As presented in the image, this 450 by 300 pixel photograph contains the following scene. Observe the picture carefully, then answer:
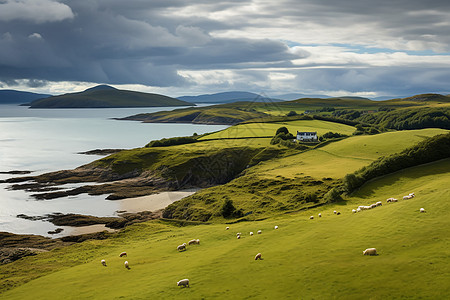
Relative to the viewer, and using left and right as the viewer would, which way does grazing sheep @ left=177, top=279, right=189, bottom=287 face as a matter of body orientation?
facing to the left of the viewer

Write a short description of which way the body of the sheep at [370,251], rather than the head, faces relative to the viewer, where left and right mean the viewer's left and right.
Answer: facing to the left of the viewer

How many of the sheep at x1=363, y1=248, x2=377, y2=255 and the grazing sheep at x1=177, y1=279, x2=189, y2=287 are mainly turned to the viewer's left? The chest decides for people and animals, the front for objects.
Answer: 2

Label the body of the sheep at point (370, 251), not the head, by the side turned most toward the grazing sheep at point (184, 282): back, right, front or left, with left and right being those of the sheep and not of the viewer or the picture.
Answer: front

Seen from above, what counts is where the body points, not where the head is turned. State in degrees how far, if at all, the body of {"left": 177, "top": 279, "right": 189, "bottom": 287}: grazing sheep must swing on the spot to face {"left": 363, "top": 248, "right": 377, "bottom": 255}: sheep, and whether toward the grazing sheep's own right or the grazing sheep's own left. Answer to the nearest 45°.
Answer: approximately 180°
